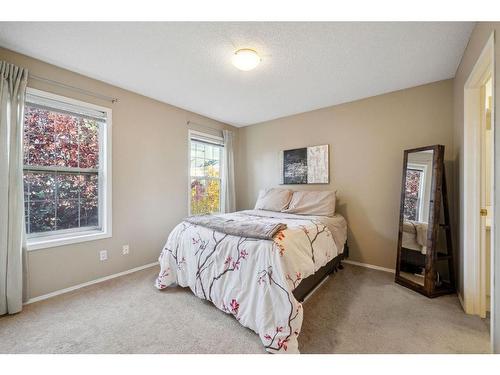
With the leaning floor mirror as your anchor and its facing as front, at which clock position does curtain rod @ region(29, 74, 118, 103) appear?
The curtain rod is roughly at 12 o'clock from the leaning floor mirror.

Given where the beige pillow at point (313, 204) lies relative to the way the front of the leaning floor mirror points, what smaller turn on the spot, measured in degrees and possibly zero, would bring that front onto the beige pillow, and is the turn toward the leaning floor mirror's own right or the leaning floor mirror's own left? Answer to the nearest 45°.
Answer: approximately 45° to the leaning floor mirror's own right

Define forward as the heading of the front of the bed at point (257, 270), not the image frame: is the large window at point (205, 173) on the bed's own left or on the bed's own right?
on the bed's own right

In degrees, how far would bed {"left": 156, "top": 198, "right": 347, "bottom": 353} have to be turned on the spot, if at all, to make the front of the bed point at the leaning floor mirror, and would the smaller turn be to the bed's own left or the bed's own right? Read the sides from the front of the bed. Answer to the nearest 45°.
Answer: approximately 135° to the bed's own left

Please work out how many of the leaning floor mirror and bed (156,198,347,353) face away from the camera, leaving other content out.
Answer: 0

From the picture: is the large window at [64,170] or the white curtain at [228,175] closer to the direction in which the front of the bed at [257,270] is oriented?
the large window

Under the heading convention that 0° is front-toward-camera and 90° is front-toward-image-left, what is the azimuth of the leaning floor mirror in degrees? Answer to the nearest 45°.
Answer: approximately 45°

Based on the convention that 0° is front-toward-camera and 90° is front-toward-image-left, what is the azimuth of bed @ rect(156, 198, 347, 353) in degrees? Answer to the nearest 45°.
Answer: approximately 45°

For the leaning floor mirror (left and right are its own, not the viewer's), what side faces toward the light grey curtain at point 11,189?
front

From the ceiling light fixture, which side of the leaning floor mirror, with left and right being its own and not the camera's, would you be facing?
front

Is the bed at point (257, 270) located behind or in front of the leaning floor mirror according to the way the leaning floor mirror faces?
in front

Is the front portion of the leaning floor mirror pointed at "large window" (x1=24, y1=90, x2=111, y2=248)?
yes
